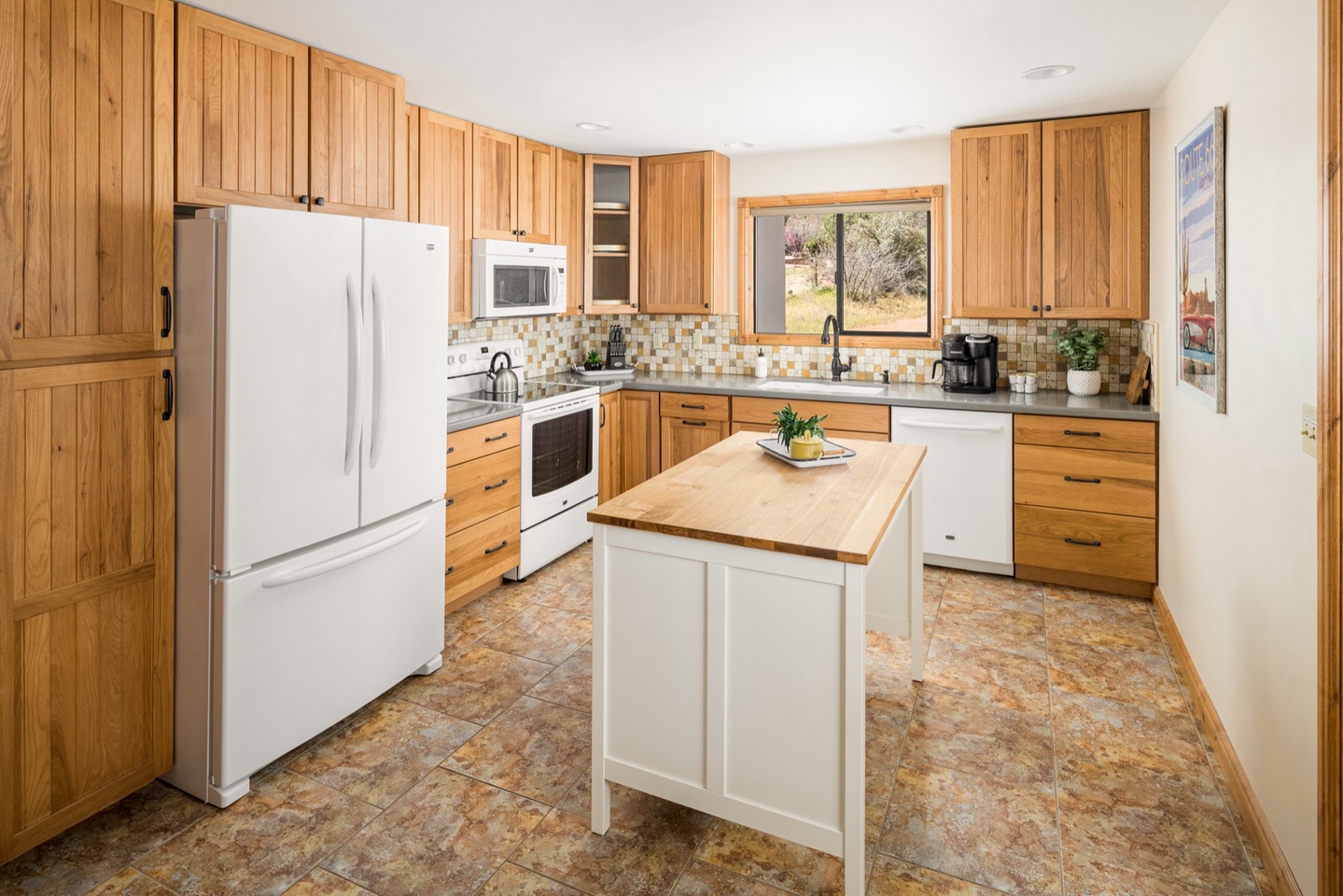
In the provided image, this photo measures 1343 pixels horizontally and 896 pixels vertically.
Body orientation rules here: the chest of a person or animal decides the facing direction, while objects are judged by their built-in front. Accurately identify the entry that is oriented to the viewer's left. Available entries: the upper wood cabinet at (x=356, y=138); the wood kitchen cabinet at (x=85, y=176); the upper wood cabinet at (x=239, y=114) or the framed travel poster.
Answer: the framed travel poster

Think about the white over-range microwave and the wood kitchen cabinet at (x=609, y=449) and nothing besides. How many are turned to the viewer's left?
0

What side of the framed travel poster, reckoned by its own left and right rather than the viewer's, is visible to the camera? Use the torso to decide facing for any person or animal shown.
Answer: left

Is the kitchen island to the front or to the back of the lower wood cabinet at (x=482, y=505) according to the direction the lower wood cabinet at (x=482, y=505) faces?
to the front

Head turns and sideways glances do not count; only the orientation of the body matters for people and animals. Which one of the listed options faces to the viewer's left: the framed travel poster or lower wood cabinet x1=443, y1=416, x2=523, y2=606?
the framed travel poster

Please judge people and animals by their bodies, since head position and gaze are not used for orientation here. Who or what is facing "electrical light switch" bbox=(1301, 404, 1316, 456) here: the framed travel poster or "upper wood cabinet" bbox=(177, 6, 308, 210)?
the upper wood cabinet

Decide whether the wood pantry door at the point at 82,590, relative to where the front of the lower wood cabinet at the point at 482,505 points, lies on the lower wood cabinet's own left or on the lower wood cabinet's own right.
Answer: on the lower wood cabinet's own right

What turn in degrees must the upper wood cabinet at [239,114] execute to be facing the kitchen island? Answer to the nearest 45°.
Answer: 0° — it already faces it

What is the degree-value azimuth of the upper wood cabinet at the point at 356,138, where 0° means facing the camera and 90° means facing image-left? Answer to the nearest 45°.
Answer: approximately 315°

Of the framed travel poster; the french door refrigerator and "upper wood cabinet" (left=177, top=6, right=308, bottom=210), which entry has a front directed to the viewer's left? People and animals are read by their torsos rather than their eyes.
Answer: the framed travel poster
